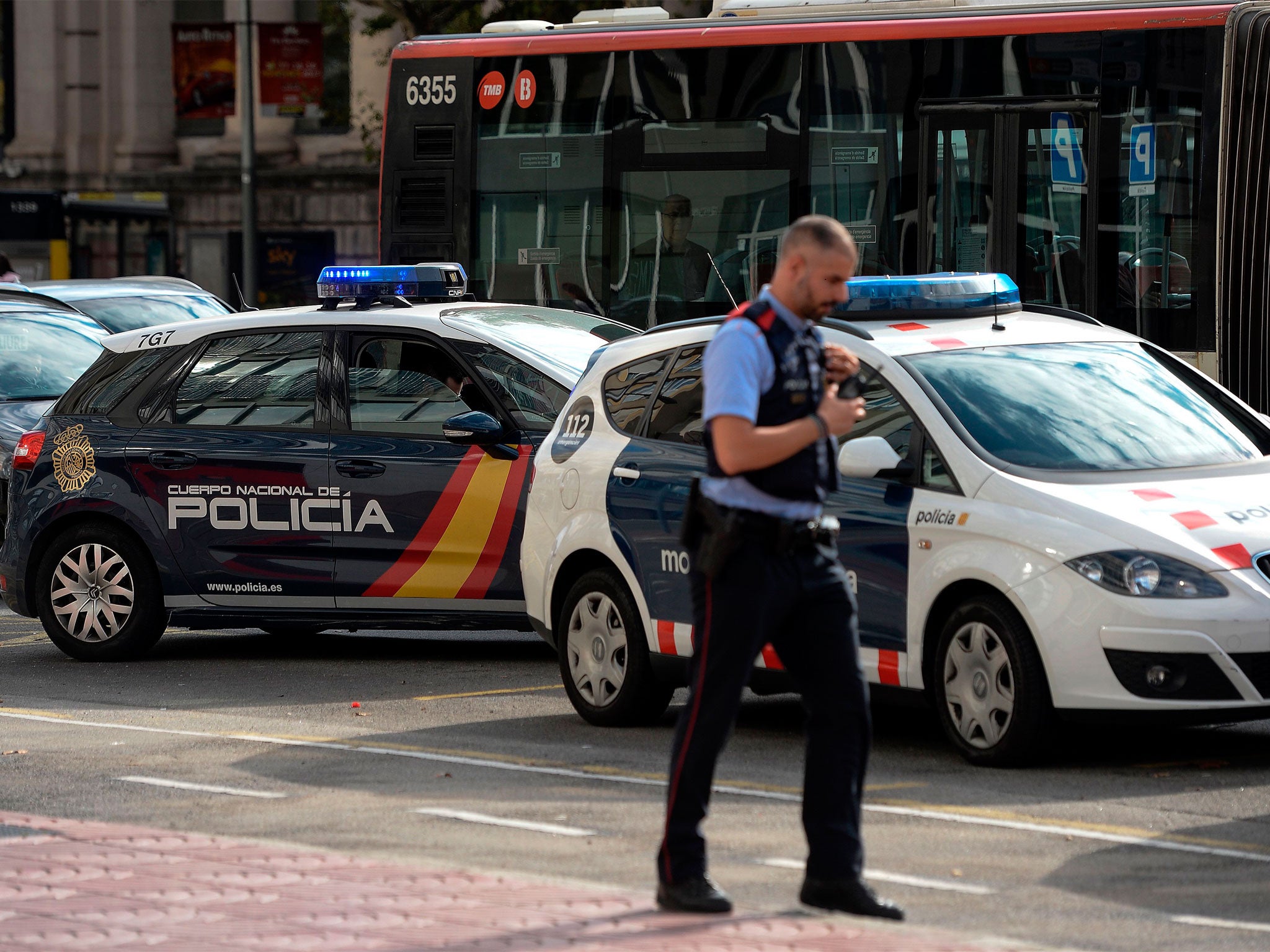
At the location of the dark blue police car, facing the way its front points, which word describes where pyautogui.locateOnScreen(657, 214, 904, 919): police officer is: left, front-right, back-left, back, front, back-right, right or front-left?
right

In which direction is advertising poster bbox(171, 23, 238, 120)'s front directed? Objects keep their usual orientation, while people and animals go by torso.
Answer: toward the camera

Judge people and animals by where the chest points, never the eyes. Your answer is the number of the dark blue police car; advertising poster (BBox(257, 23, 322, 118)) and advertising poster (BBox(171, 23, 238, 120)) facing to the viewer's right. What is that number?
1

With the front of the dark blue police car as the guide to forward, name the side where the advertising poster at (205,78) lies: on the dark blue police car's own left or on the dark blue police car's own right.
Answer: on the dark blue police car's own left

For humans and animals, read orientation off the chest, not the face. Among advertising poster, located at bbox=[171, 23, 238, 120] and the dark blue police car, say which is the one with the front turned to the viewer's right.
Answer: the dark blue police car

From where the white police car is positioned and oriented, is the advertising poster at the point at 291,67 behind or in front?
behind

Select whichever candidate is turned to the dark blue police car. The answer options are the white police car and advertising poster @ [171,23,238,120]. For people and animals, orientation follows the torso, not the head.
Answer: the advertising poster

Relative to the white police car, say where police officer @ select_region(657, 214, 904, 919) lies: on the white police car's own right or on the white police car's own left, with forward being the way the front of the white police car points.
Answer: on the white police car's own right

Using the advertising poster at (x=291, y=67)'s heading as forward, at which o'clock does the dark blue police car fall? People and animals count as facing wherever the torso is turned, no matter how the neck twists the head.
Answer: The dark blue police car is roughly at 12 o'clock from the advertising poster.

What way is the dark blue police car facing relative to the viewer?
to the viewer's right

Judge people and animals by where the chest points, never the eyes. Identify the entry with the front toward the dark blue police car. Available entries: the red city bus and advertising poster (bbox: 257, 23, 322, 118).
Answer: the advertising poster

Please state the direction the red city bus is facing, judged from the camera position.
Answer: facing to the right of the viewer

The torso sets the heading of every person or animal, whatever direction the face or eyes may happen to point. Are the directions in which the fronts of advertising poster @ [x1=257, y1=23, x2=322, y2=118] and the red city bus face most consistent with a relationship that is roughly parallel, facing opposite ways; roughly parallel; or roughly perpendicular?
roughly perpendicular

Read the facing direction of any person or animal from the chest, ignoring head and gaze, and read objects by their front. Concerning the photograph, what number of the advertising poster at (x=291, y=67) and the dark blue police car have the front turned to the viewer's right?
1

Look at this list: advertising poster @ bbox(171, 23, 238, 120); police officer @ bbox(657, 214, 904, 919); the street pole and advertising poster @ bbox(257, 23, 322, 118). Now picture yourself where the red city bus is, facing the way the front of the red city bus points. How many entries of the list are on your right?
1

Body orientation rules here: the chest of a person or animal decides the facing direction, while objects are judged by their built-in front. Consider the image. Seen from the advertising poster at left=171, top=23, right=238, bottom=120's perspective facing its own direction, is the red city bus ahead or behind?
ahead

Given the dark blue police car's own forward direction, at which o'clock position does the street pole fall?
The street pole is roughly at 9 o'clock from the dark blue police car.
